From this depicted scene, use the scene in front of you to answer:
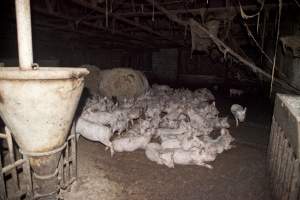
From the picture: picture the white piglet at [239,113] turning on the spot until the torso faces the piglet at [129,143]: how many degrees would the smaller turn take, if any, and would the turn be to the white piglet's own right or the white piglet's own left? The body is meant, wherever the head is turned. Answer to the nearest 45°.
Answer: approximately 90° to the white piglet's own right

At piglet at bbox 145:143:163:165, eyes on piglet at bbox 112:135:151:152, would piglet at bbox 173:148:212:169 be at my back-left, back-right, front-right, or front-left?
back-right

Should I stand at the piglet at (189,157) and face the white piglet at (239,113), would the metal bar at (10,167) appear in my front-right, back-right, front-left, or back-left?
back-left

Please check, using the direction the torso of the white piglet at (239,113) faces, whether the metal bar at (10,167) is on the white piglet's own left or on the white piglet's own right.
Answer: on the white piglet's own right
